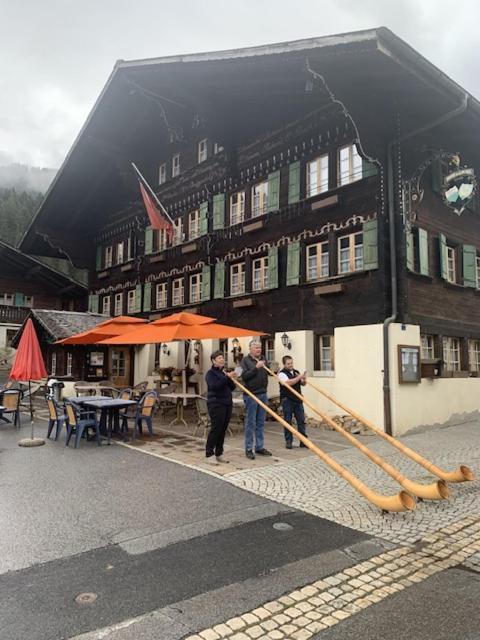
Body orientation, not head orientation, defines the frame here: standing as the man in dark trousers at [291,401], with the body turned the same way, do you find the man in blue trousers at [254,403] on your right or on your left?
on your right

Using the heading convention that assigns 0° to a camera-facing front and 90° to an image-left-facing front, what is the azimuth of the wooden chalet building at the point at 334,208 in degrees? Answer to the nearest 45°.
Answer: approximately 45°

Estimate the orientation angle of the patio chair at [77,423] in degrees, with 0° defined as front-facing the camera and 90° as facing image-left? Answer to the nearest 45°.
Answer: approximately 225°

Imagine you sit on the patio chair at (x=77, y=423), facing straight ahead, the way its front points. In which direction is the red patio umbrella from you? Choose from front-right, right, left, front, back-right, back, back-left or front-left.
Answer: left

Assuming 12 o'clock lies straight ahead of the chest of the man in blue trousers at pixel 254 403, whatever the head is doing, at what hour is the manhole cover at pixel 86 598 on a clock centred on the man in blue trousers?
The manhole cover is roughly at 2 o'clock from the man in blue trousers.

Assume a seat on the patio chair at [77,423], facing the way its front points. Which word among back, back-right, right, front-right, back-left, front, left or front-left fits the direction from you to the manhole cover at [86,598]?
back-right

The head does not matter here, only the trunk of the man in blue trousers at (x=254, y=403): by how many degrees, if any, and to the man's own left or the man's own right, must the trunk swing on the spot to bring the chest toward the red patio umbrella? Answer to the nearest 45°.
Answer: approximately 135° to the man's own right

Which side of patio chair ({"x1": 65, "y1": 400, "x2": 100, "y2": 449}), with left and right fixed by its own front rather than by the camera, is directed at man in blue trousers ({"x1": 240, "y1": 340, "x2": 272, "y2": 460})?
right
